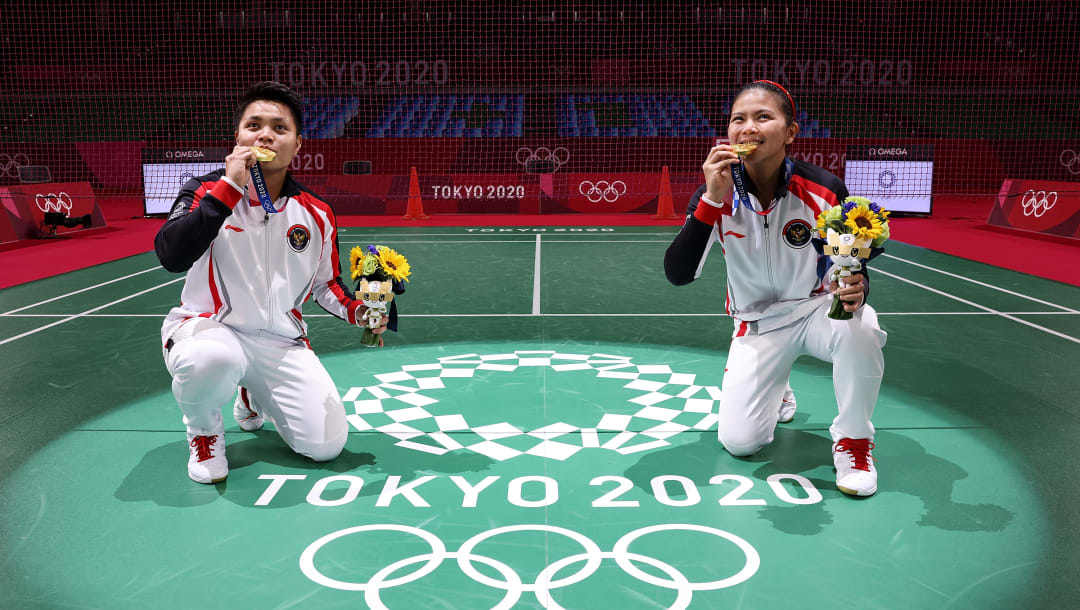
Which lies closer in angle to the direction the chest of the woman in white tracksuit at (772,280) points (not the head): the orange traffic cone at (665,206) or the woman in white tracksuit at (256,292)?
the woman in white tracksuit

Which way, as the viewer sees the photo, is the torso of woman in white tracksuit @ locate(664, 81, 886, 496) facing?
toward the camera

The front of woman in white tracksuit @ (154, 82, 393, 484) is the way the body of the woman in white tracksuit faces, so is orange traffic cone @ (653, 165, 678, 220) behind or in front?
behind

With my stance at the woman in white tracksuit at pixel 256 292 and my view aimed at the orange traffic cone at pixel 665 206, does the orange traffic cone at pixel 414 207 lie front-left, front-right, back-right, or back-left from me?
front-left

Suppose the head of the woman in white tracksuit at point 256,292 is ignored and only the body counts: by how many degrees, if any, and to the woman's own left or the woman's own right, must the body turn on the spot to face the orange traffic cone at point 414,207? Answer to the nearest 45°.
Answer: approximately 180°

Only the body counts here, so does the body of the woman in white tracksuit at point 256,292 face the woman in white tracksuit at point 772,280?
no

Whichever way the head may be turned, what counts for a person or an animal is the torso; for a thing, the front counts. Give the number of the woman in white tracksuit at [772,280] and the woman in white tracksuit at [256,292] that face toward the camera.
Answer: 2

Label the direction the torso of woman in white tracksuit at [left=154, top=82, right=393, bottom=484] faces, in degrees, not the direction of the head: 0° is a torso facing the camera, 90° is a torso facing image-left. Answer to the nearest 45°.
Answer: approximately 0°

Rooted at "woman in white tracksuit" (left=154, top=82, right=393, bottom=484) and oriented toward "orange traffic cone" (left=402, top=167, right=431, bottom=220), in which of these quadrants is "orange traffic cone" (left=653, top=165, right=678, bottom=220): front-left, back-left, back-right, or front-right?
front-right

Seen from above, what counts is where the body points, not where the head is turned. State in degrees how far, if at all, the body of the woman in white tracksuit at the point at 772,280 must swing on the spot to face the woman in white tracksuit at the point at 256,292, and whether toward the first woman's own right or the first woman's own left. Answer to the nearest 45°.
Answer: approximately 90° to the first woman's own right

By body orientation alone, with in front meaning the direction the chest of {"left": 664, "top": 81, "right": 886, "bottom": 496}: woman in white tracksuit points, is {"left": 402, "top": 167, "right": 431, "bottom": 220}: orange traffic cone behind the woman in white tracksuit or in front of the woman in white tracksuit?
behind

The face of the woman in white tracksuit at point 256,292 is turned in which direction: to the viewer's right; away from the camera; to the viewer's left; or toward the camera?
toward the camera
